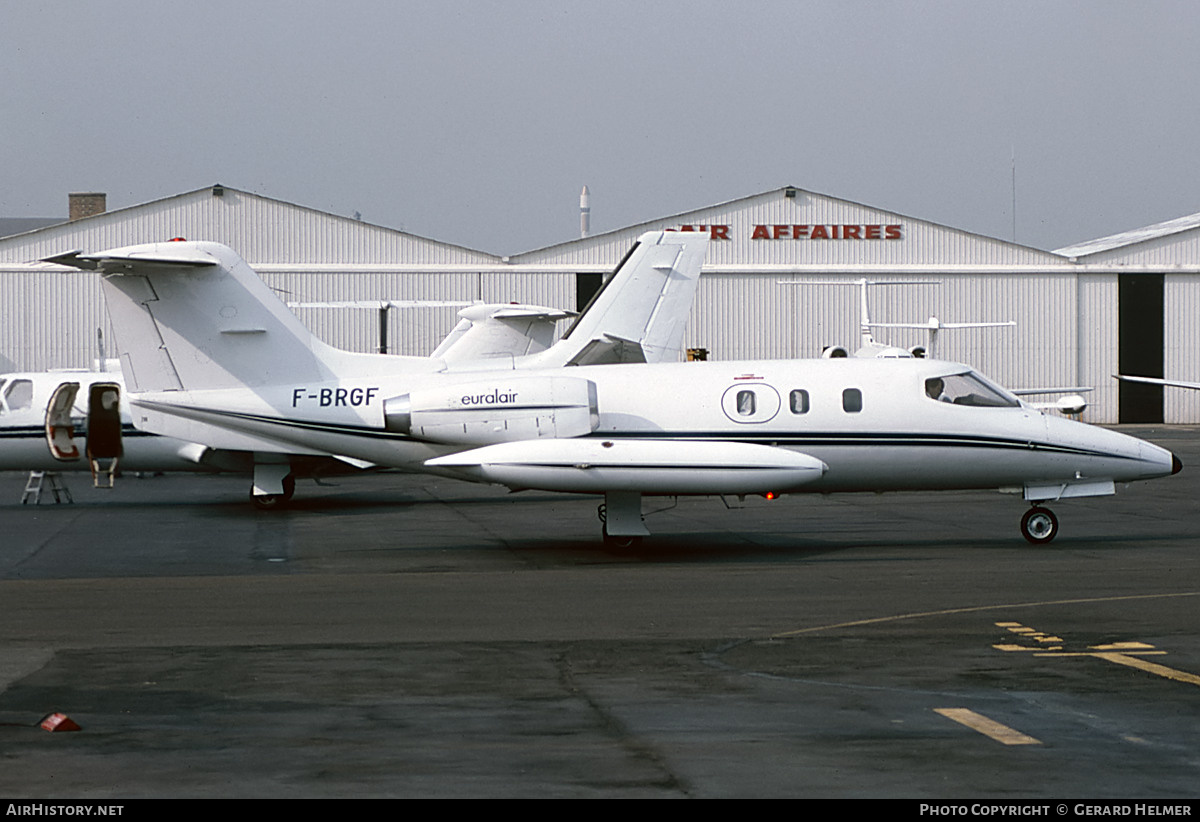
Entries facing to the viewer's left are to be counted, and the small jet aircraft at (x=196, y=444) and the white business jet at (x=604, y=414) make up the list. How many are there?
1

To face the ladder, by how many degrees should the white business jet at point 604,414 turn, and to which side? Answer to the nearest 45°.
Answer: approximately 135° to its left

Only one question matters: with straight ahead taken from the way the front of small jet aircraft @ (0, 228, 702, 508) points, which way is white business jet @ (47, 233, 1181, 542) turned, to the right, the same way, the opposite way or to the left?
the opposite way

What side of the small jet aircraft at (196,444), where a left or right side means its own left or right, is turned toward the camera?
left

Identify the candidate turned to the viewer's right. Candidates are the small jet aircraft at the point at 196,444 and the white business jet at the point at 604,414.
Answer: the white business jet

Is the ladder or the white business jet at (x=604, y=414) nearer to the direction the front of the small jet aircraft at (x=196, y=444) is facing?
the ladder

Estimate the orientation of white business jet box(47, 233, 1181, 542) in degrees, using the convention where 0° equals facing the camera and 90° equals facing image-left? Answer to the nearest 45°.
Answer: approximately 270°
